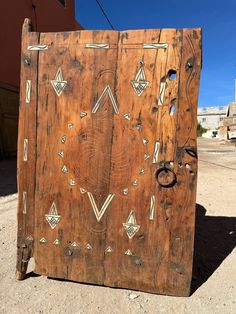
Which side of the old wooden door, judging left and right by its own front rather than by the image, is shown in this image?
front

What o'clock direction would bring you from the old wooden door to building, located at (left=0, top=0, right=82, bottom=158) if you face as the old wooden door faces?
The building is roughly at 5 o'clock from the old wooden door.
